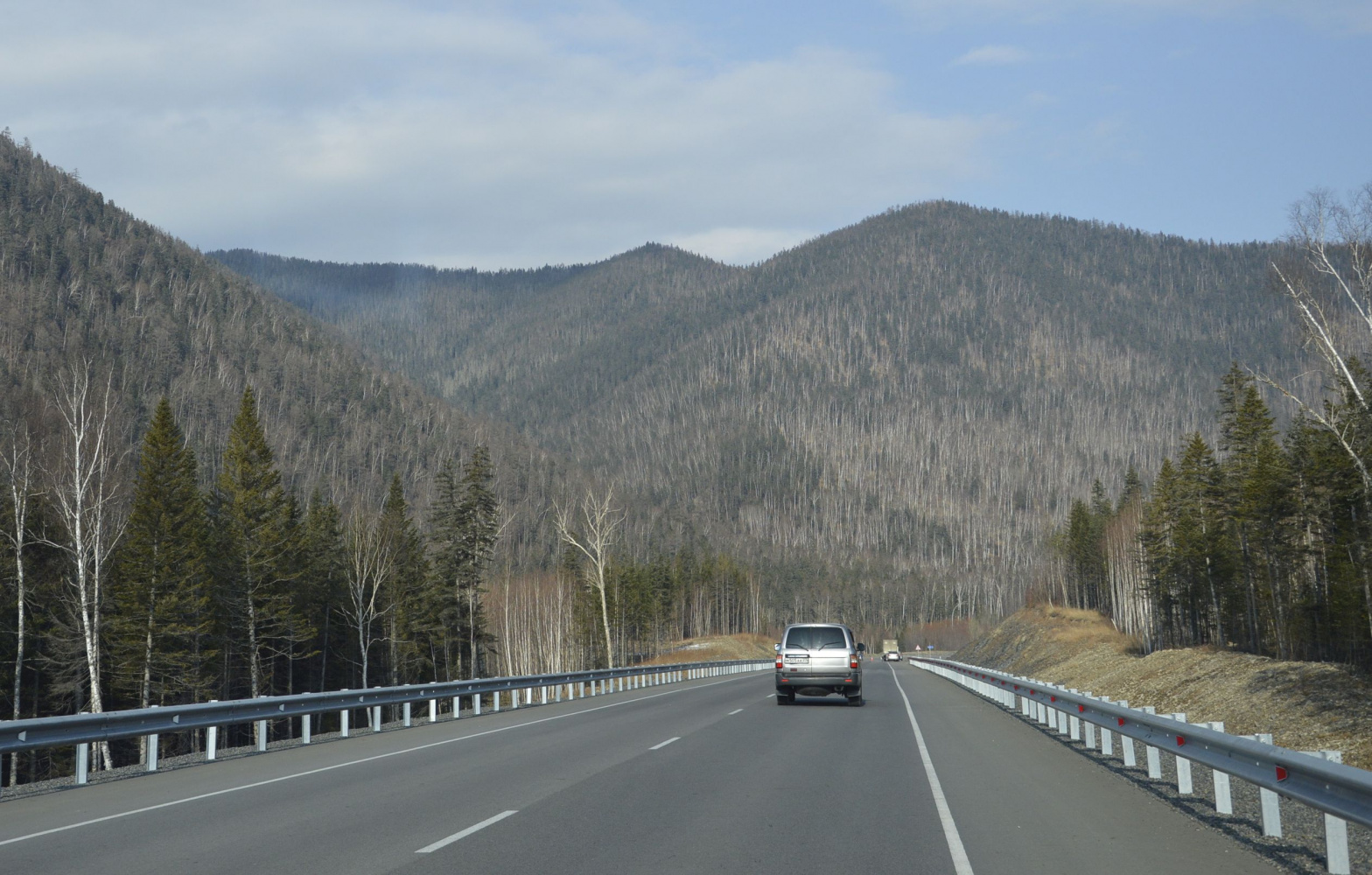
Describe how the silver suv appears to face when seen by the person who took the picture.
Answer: facing away from the viewer

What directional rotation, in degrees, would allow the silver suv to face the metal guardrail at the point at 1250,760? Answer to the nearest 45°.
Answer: approximately 180°

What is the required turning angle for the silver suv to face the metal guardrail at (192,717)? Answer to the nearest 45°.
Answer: approximately 135° to its left

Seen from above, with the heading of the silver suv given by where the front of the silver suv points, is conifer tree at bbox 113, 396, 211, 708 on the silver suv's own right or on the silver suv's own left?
on the silver suv's own left
